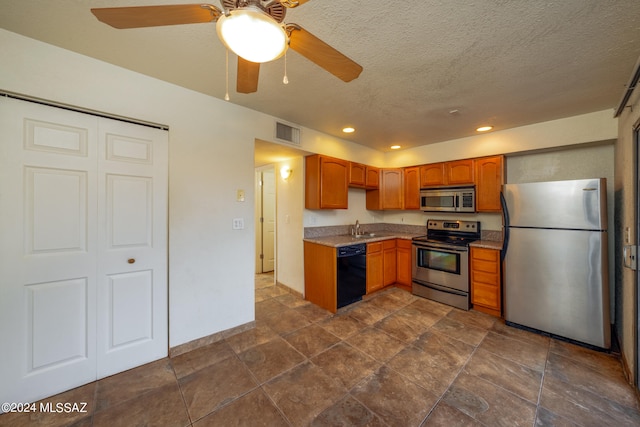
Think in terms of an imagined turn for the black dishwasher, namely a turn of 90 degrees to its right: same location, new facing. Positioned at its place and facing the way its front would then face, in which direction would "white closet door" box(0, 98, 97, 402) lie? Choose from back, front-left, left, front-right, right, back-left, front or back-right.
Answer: front

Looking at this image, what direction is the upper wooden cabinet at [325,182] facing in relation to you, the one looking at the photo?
facing the viewer and to the right of the viewer

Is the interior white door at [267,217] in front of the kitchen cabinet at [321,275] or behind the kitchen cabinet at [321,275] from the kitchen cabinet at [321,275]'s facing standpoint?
behind

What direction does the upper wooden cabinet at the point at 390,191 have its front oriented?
toward the camera

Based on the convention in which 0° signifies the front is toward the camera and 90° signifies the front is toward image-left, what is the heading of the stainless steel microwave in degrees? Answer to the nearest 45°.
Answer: approximately 0°

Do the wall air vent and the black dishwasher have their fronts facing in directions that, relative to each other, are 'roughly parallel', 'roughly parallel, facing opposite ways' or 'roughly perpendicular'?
roughly parallel

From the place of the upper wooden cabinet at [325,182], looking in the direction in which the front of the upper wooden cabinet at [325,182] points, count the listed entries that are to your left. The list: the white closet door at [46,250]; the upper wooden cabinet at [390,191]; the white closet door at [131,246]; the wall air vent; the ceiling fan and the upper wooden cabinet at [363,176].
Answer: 2

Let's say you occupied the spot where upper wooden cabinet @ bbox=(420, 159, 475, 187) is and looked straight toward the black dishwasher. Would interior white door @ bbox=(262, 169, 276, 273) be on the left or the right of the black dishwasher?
right

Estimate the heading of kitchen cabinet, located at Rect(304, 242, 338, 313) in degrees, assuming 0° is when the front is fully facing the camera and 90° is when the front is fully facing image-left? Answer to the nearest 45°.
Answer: approximately 315°

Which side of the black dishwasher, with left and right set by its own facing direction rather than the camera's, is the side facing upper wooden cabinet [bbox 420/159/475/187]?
left

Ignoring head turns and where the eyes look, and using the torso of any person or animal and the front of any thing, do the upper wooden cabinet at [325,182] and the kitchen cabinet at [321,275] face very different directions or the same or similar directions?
same or similar directions

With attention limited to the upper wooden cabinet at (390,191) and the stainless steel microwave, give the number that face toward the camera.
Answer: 2

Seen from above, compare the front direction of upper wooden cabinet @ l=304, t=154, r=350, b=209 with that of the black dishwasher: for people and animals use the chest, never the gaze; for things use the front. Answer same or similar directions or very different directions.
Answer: same or similar directions

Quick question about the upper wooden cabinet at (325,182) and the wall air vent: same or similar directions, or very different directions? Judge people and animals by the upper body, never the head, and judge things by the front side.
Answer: same or similar directions

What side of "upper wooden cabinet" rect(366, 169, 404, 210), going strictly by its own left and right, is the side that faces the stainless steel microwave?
left

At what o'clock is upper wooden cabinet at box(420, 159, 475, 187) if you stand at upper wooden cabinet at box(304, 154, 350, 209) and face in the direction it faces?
upper wooden cabinet at box(420, 159, 475, 187) is roughly at 10 o'clock from upper wooden cabinet at box(304, 154, 350, 209).

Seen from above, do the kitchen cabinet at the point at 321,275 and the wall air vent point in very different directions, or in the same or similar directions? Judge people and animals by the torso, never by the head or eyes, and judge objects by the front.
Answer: same or similar directions

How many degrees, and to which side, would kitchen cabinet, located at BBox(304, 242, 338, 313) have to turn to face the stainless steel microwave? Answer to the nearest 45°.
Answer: approximately 45° to its left
